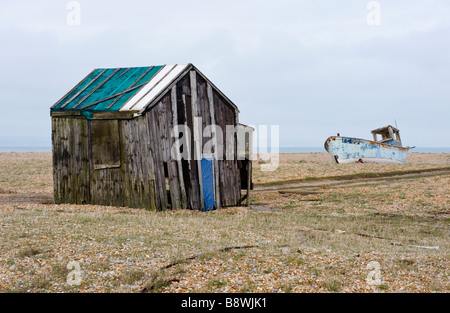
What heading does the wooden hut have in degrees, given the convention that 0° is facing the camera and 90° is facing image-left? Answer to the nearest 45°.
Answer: approximately 315°

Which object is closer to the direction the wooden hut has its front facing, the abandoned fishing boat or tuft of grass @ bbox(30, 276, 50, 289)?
the tuft of grass

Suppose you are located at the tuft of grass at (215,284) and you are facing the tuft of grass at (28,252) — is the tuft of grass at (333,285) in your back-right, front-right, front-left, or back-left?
back-right

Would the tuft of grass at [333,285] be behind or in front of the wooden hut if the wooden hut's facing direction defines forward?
in front

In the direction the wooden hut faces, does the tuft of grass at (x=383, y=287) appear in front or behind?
in front

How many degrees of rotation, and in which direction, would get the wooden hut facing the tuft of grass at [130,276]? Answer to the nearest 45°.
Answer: approximately 45° to its right

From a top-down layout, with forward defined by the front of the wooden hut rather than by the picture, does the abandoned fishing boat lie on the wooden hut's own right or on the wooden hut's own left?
on the wooden hut's own left

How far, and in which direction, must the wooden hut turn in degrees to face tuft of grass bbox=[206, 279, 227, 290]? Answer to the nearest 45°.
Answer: approximately 45° to its right

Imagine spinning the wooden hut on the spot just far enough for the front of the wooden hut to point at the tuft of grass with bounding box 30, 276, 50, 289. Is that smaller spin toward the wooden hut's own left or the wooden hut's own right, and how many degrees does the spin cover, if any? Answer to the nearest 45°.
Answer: approximately 45° to the wooden hut's own right
